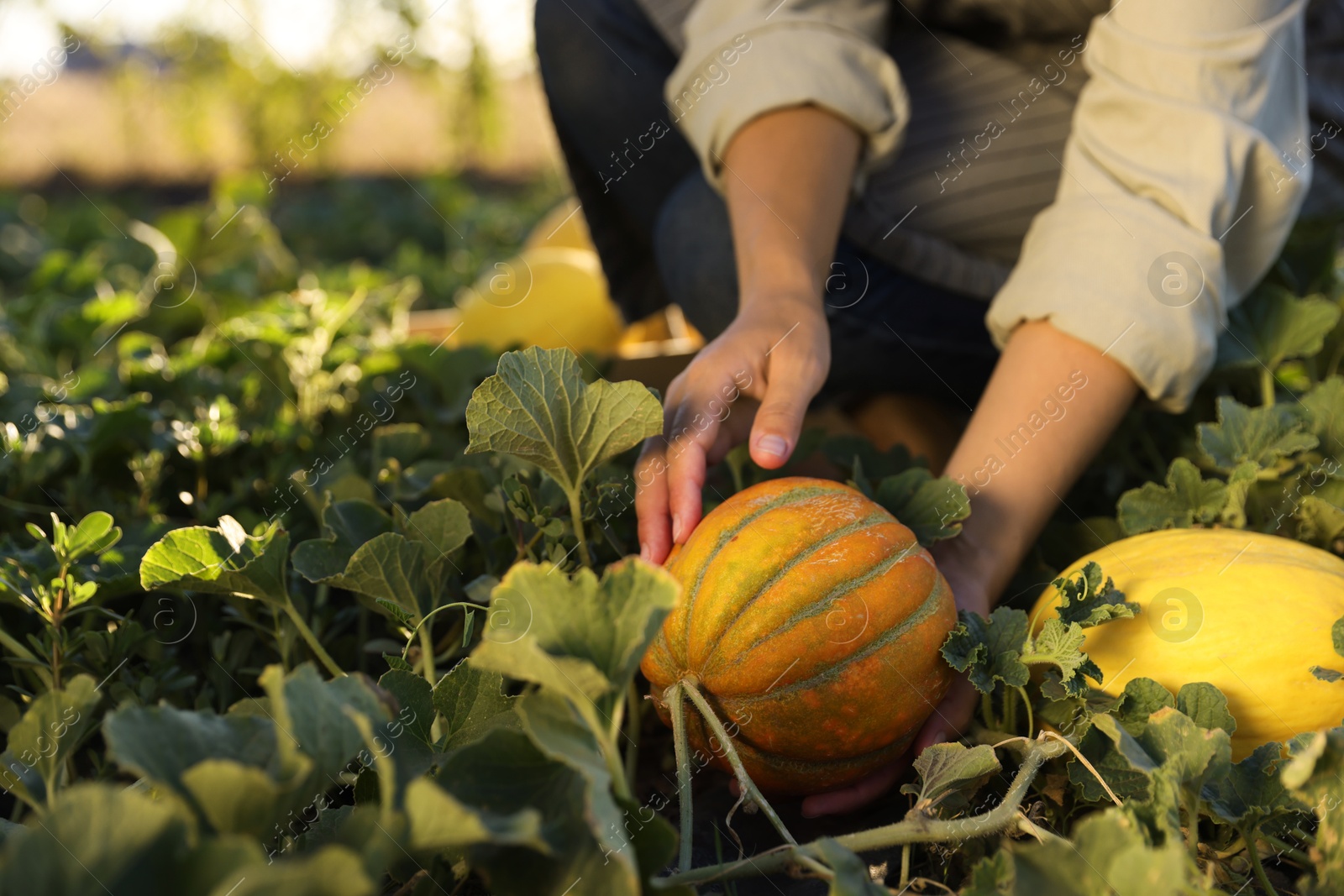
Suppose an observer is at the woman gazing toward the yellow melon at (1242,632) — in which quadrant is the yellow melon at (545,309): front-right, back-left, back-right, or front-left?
back-right

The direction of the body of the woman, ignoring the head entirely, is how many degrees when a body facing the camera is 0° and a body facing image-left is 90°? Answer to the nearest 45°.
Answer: approximately 45°

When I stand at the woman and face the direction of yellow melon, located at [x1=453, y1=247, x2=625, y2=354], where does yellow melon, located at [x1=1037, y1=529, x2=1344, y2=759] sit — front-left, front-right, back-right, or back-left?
back-left

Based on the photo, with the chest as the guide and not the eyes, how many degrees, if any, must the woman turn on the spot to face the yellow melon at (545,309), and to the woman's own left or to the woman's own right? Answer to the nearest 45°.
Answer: approximately 90° to the woman's own right
